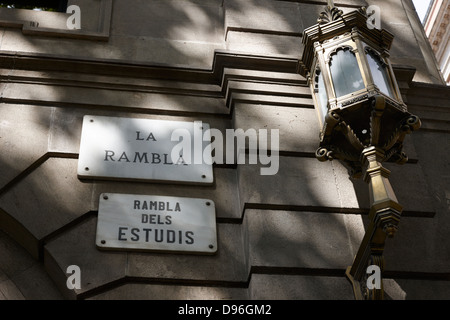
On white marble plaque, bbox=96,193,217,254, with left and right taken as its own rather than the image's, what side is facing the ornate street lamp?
left

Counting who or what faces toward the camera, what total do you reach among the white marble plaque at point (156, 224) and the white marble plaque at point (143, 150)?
2

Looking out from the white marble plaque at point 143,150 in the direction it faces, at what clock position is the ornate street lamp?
The ornate street lamp is roughly at 10 o'clock from the white marble plaque.

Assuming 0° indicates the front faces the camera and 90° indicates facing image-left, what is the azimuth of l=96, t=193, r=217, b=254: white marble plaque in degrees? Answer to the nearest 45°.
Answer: approximately 0°

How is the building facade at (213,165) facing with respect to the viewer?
toward the camera

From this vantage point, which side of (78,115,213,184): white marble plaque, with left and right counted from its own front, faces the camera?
front
